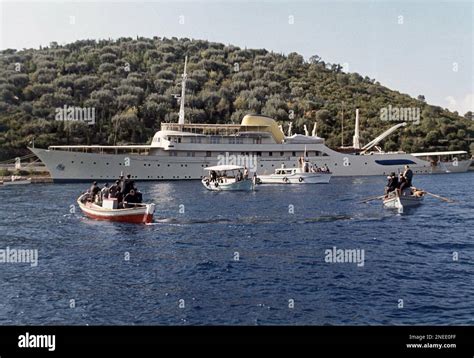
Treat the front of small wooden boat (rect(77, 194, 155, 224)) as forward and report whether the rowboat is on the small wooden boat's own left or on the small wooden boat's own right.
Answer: on the small wooden boat's own right

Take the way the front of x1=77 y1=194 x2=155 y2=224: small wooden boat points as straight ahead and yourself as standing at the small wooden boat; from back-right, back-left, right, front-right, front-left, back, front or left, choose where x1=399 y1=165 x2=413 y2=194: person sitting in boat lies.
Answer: back-right

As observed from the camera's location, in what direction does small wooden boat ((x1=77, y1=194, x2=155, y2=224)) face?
facing away from the viewer and to the left of the viewer
